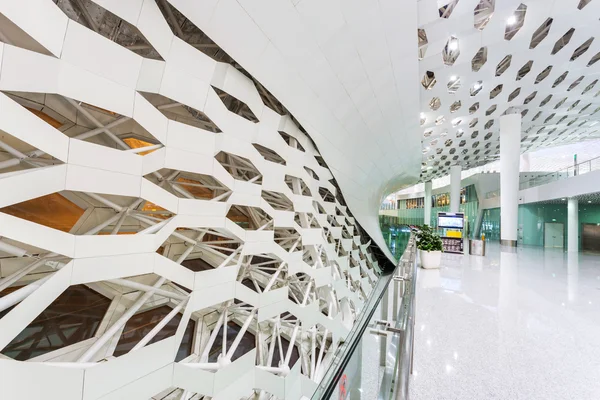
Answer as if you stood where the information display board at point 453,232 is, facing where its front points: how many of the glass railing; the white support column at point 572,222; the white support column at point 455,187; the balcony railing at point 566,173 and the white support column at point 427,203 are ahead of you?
1

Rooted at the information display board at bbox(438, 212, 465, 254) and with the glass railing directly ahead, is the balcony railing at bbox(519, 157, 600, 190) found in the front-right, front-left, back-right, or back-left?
back-left

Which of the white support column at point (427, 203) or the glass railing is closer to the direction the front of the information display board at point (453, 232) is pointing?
the glass railing

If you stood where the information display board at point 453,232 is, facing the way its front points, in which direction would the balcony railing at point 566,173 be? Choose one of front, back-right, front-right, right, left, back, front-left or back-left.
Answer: back-left

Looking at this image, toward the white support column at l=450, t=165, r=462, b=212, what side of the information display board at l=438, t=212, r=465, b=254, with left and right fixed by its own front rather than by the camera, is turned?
back

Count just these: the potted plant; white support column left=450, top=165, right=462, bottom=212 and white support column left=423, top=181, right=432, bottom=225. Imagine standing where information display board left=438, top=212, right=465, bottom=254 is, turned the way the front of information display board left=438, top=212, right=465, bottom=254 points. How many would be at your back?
2

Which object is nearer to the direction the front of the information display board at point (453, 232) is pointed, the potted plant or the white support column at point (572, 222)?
the potted plant

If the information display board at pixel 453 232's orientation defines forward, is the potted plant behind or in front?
in front

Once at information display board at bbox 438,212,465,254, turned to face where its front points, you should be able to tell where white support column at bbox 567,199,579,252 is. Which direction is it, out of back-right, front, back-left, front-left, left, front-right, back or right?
back-left

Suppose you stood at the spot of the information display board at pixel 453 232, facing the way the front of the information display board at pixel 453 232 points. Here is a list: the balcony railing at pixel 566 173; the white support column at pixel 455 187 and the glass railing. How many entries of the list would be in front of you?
1

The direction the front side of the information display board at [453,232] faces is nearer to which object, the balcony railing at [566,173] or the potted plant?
the potted plant

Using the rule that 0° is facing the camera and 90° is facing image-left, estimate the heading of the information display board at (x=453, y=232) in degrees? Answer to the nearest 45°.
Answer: approximately 0°

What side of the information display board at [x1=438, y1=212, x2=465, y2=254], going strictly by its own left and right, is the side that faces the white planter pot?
front

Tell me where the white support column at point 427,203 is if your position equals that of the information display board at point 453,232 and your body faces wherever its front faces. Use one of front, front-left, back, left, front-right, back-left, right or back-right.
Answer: back

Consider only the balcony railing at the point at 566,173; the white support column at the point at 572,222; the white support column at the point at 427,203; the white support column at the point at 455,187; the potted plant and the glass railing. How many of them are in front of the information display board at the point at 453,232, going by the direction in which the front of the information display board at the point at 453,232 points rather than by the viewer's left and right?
2

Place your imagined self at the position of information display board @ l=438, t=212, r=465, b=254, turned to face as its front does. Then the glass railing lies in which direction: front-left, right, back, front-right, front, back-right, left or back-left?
front

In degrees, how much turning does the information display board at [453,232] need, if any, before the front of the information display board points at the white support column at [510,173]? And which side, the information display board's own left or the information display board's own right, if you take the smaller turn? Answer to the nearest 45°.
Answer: approximately 135° to the information display board's own left
